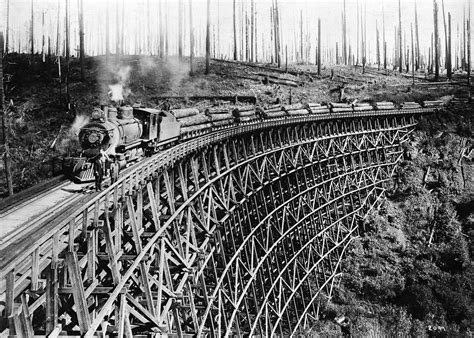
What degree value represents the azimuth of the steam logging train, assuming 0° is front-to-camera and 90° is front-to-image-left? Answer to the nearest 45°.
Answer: approximately 45°
